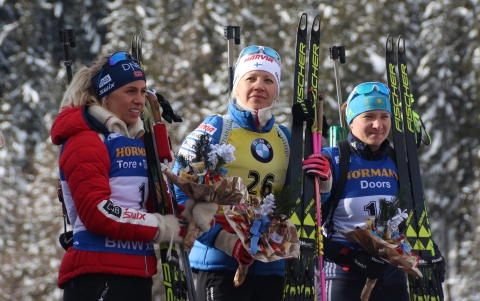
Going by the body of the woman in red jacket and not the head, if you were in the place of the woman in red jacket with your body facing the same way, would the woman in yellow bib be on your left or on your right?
on your left

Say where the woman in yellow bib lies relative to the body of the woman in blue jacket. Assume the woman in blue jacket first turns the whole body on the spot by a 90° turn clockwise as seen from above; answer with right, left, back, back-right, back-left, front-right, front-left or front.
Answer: front

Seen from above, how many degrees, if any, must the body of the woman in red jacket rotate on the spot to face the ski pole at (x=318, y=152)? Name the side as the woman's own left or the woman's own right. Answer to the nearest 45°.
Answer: approximately 90° to the woman's own left

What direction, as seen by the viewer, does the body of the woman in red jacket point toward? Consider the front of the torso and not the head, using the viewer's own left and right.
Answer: facing the viewer and to the right of the viewer

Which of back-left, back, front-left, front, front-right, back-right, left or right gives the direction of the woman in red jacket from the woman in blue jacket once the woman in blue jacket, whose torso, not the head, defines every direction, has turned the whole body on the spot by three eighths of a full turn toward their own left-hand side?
back-left
